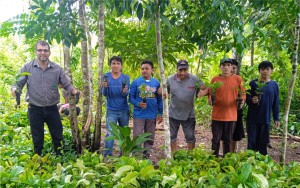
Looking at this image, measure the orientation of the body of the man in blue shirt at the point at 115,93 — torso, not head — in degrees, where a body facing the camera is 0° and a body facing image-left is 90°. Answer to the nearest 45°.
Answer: approximately 0°

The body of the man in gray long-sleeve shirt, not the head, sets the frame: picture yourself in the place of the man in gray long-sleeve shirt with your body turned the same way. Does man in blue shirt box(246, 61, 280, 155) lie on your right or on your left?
on your left

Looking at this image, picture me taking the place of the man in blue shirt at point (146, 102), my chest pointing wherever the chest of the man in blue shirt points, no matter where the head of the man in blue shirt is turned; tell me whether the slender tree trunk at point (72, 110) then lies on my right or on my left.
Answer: on my right

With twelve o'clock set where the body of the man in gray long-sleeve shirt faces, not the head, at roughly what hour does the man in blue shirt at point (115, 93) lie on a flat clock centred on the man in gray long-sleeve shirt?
The man in blue shirt is roughly at 9 o'clock from the man in gray long-sleeve shirt.

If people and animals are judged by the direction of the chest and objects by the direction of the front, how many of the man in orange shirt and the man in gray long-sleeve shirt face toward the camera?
2

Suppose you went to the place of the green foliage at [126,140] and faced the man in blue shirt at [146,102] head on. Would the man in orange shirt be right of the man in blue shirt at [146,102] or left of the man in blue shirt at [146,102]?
right

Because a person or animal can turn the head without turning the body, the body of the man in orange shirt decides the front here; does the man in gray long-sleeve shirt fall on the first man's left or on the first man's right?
on the first man's right

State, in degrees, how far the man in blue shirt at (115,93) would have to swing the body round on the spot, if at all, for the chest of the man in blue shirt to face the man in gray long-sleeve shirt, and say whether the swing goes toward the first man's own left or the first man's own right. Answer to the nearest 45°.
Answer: approximately 90° to the first man's own right

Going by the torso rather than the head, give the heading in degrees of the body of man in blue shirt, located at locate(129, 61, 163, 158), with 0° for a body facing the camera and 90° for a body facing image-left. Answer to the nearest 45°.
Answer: approximately 0°

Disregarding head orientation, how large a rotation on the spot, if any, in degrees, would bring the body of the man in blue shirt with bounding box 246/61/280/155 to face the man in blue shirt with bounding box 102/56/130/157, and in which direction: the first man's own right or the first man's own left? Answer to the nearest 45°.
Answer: approximately 90° to the first man's own right

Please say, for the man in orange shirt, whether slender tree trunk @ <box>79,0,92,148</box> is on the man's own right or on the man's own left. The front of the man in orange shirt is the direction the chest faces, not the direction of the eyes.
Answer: on the man's own right

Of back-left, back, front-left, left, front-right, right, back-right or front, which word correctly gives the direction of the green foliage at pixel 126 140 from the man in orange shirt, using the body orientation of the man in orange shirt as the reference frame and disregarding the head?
front-right

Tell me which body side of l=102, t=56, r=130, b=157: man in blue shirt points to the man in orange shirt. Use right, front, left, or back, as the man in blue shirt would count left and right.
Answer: left

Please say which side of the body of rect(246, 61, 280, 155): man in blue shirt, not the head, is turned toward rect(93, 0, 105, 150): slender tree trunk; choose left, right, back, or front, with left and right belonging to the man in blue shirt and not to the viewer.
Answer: right
